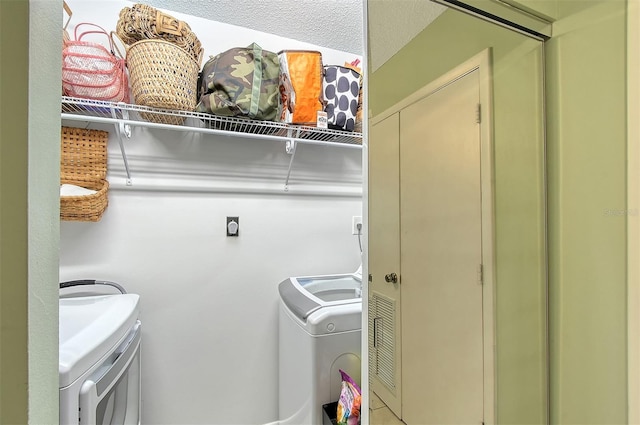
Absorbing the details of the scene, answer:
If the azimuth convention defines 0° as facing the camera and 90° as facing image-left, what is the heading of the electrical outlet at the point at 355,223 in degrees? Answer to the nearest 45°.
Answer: approximately 0°

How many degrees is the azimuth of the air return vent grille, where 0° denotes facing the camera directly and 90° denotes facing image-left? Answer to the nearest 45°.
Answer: approximately 45°

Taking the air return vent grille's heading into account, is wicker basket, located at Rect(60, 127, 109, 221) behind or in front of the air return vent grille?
in front

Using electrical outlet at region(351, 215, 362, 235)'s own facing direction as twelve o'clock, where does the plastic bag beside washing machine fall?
The plastic bag beside washing machine is roughly at 12 o'clock from the electrical outlet.

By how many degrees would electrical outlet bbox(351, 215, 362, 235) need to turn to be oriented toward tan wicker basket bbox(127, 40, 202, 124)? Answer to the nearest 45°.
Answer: approximately 45° to its right

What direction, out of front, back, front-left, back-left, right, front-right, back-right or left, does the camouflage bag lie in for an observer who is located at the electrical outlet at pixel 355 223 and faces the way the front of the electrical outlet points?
front-right
